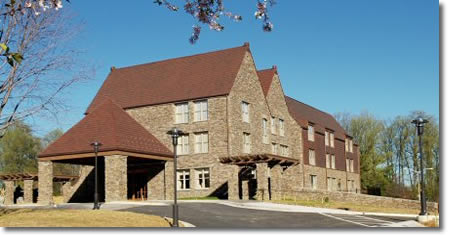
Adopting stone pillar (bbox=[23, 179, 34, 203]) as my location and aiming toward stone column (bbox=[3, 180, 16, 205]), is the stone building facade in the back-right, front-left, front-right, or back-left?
back-right
